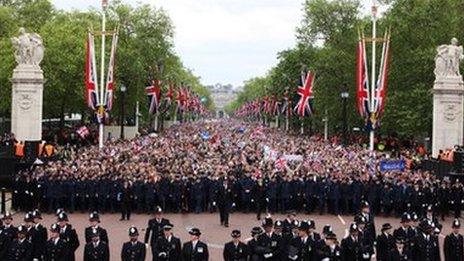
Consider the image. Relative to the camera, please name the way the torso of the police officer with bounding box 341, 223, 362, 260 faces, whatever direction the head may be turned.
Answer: toward the camera

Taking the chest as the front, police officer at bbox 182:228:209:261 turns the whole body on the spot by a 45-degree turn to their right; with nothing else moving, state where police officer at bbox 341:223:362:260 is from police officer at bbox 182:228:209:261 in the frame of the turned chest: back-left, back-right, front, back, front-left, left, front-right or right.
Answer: back-left

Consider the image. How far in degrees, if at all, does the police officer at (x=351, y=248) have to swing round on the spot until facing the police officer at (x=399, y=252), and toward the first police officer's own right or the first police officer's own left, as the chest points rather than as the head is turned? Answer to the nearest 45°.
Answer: approximately 90° to the first police officer's own left

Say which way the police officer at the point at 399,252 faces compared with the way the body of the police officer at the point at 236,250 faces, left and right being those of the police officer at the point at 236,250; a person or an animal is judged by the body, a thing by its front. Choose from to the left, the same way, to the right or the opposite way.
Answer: the same way

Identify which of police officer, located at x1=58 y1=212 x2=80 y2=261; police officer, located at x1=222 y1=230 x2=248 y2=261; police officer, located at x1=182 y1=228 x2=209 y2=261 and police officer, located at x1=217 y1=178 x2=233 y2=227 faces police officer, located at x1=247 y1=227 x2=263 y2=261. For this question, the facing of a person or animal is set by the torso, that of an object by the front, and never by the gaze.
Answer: police officer, located at x1=217 y1=178 x2=233 y2=227

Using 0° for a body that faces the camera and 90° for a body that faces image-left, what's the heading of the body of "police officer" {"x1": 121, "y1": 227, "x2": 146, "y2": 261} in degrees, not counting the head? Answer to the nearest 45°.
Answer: approximately 0°

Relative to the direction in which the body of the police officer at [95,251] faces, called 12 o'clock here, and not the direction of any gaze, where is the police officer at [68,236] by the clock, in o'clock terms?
the police officer at [68,236] is roughly at 5 o'clock from the police officer at [95,251].

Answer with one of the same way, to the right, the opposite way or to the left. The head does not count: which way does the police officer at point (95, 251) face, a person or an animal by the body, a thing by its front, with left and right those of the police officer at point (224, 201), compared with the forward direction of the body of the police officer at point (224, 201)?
the same way

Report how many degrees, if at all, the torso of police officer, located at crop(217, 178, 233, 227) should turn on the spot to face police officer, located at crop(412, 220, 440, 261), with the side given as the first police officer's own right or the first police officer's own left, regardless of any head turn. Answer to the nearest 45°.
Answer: approximately 45° to the first police officer's own left

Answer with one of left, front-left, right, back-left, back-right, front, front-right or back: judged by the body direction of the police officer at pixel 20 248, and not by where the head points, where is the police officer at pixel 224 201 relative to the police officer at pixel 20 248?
back-left

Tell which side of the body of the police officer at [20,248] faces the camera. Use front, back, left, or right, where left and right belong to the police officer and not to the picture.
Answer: front
